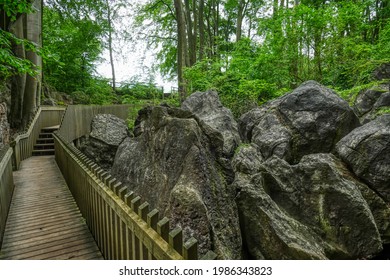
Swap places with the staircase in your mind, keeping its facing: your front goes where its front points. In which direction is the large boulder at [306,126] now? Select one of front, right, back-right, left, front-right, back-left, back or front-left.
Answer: front-left

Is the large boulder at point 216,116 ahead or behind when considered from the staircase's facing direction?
ahead

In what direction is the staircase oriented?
toward the camera

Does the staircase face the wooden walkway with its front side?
yes

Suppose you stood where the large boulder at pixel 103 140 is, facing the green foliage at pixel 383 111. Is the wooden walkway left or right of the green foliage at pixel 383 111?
right

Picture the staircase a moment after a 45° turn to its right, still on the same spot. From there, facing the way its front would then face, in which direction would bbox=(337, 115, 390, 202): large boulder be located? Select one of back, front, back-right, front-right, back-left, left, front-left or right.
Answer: left

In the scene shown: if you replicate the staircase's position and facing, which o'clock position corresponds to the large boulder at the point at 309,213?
The large boulder is roughly at 11 o'clock from the staircase.

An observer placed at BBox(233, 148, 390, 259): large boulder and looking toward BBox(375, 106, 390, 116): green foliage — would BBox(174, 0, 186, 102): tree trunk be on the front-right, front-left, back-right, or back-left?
front-left

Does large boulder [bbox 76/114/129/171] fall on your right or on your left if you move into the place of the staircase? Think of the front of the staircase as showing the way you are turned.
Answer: on your left

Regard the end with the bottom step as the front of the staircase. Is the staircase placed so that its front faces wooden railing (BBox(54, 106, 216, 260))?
yes

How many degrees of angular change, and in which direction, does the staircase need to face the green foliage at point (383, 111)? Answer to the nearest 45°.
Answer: approximately 45° to its left

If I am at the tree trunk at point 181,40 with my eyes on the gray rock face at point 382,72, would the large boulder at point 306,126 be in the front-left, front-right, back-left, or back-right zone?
front-right

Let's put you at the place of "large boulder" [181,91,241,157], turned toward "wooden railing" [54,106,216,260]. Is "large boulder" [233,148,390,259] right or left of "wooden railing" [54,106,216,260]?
left

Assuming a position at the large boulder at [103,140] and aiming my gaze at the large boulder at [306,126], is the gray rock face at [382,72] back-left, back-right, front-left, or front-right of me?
front-left
